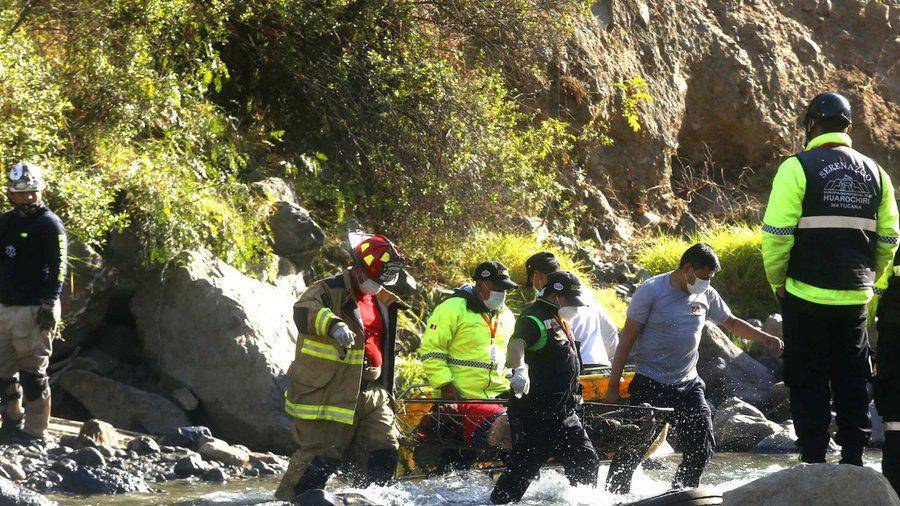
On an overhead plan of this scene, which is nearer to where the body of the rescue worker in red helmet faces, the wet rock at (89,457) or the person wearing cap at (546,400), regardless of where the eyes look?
the person wearing cap

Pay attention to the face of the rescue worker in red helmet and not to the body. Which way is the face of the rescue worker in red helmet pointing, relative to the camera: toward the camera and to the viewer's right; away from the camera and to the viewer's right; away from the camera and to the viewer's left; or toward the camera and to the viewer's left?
toward the camera and to the viewer's right

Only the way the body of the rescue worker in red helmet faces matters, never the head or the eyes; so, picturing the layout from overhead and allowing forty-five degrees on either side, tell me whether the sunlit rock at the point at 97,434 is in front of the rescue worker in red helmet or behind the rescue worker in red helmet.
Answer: behind

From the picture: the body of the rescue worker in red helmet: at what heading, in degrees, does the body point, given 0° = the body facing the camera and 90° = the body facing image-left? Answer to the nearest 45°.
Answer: approximately 315°

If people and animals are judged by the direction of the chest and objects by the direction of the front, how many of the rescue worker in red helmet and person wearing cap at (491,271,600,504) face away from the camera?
0

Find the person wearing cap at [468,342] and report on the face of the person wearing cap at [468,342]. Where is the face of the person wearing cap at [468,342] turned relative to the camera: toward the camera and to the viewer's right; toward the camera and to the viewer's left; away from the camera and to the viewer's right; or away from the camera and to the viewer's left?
toward the camera and to the viewer's right
